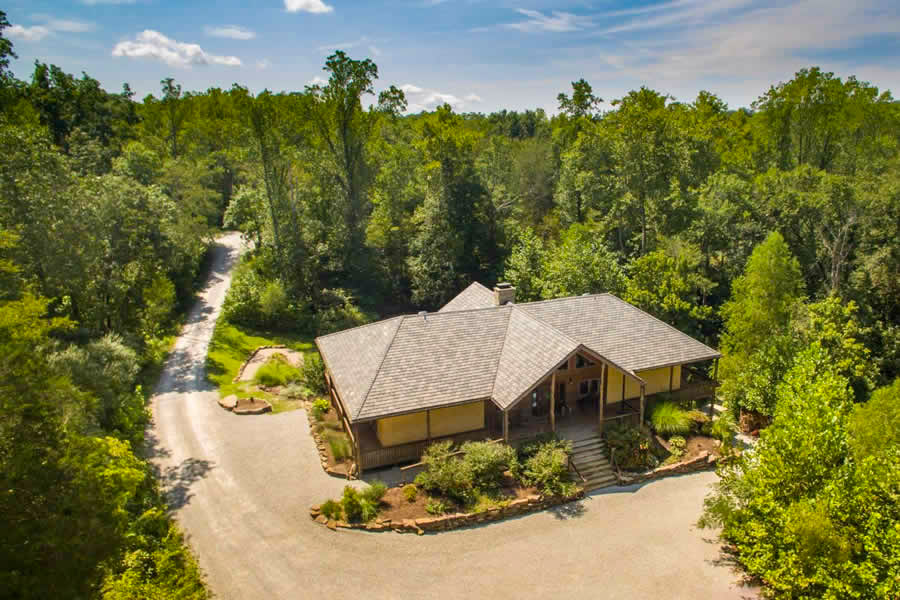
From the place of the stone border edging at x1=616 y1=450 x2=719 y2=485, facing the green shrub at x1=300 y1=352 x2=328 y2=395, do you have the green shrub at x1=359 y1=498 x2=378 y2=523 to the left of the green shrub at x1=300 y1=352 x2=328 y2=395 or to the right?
left

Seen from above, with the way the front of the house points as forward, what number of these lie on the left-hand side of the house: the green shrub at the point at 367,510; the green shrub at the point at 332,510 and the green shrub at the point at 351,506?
0

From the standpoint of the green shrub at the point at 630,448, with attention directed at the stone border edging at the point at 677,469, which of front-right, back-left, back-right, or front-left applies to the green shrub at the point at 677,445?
front-left

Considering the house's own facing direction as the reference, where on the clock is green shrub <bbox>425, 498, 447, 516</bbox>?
The green shrub is roughly at 2 o'clock from the house.

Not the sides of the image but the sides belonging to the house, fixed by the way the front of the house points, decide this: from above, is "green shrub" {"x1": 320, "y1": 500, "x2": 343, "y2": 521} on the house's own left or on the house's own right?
on the house's own right

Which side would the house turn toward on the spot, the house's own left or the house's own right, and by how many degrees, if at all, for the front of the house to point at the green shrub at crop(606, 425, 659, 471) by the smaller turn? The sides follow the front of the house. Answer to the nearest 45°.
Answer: approximately 45° to the house's own left

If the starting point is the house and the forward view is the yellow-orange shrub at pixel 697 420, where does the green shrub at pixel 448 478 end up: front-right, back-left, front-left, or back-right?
back-right

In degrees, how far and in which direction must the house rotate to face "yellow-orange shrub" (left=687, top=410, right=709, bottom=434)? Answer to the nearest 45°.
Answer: approximately 45° to its left

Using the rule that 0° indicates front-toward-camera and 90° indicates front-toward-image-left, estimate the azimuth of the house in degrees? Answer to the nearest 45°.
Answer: approximately 315°

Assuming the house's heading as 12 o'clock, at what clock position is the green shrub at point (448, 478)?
The green shrub is roughly at 2 o'clock from the house.

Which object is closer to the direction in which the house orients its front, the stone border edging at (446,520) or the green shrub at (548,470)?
the green shrub
